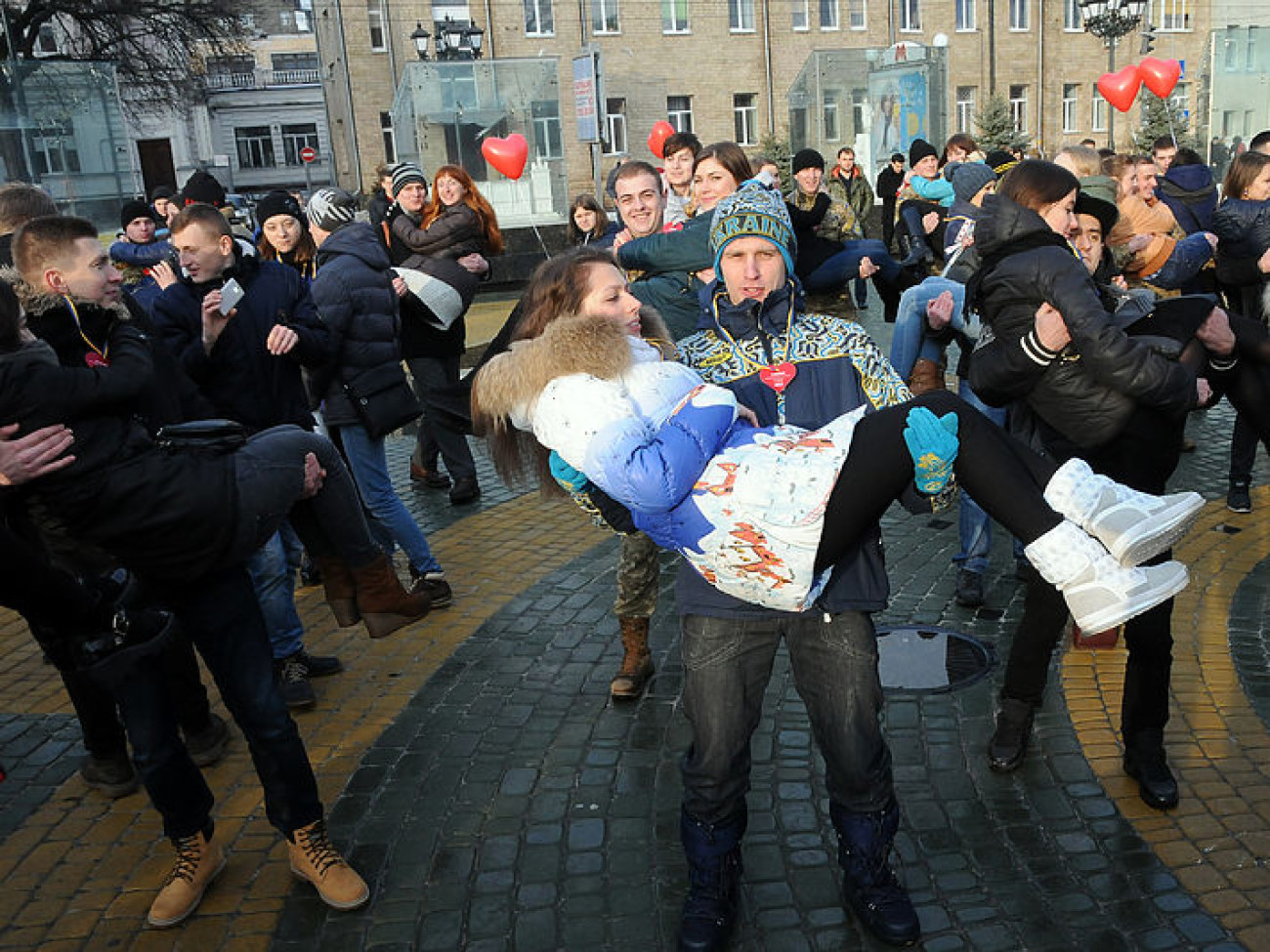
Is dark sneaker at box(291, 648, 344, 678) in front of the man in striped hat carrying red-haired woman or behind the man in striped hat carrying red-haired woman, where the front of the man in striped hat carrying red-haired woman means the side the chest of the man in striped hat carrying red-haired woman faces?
in front

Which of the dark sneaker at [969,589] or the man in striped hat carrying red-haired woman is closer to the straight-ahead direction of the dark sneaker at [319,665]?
the dark sneaker

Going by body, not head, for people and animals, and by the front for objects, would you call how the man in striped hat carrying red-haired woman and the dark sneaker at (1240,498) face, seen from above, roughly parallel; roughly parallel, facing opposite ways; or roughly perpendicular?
roughly parallel

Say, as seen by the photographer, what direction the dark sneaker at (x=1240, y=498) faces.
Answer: facing the viewer

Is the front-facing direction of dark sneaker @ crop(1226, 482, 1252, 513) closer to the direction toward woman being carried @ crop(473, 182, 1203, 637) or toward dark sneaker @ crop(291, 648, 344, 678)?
the woman being carried

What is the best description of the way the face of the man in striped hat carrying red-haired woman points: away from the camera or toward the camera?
toward the camera

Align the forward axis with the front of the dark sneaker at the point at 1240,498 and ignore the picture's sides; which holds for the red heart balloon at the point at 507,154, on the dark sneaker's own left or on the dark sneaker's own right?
on the dark sneaker's own right

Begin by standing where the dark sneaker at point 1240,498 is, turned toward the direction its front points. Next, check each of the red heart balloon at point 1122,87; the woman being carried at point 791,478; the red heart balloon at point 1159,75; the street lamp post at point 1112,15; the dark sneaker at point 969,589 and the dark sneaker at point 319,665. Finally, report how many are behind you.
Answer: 3

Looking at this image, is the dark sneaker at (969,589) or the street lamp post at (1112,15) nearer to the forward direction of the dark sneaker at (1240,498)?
the dark sneaker

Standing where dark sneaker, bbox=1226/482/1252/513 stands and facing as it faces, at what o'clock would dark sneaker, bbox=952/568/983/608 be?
dark sneaker, bbox=952/568/983/608 is roughly at 1 o'clock from dark sneaker, bbox=1226/482/1252/513.

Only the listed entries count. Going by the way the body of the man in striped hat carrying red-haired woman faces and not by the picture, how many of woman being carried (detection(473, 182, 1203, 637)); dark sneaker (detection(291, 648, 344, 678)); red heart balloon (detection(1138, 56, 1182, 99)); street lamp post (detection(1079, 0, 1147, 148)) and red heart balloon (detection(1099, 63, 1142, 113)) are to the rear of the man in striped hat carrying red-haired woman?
3
